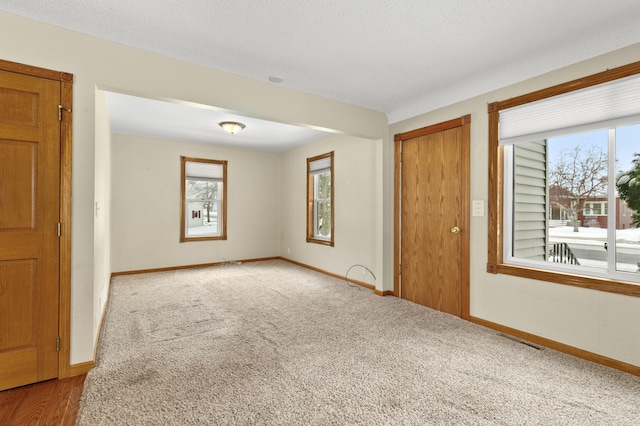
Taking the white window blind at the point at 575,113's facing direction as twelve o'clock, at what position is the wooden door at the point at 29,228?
The wooden door is roughly at 12 o'clock from the white window blind.

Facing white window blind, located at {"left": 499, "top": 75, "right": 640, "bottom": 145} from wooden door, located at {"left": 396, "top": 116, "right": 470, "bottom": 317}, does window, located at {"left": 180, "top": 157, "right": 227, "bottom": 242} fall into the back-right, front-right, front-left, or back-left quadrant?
back-right

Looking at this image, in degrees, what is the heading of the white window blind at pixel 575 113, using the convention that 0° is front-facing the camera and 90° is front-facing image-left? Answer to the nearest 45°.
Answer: approximately 45°

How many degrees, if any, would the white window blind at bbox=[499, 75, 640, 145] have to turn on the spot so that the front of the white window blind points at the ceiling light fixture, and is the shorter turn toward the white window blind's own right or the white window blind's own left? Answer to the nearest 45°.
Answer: approximately 45° to the white window blind's own right

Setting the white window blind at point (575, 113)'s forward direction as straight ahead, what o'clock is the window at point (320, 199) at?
The window is roughly at 2 o'clock from the white window blind.

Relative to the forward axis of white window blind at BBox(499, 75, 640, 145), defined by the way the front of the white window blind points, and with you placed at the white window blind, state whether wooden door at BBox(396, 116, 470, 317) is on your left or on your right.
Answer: on your right
